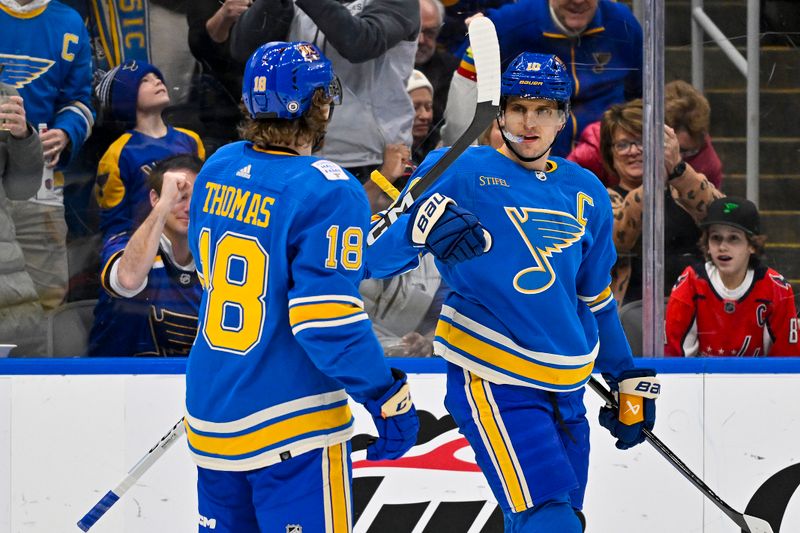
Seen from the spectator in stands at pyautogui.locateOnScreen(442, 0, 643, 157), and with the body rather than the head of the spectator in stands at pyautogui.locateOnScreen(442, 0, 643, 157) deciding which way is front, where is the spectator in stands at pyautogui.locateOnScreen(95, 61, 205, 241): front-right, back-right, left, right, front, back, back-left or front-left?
right

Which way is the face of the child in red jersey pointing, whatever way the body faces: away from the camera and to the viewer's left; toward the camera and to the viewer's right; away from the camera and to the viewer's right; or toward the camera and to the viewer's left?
toward the camera and to the viewer's left

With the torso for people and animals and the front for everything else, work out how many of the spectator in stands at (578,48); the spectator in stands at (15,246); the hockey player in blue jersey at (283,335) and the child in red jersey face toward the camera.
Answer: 3

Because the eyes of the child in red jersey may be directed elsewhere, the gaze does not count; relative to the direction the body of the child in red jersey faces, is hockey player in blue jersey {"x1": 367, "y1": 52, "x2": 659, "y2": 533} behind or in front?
in front

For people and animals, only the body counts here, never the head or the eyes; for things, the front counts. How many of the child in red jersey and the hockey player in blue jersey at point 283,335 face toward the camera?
1

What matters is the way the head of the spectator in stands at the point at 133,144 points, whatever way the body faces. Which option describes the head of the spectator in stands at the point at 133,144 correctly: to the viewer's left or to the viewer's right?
to the viewer's right

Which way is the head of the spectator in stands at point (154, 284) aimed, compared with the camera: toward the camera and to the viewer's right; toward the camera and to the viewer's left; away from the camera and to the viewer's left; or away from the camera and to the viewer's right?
toward the camera and to the viewer's right

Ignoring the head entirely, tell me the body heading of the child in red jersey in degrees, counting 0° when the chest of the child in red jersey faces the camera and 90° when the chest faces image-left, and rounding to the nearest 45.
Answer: approximately 0°

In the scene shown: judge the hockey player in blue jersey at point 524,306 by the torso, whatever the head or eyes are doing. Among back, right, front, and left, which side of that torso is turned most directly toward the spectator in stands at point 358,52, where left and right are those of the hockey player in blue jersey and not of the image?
back
